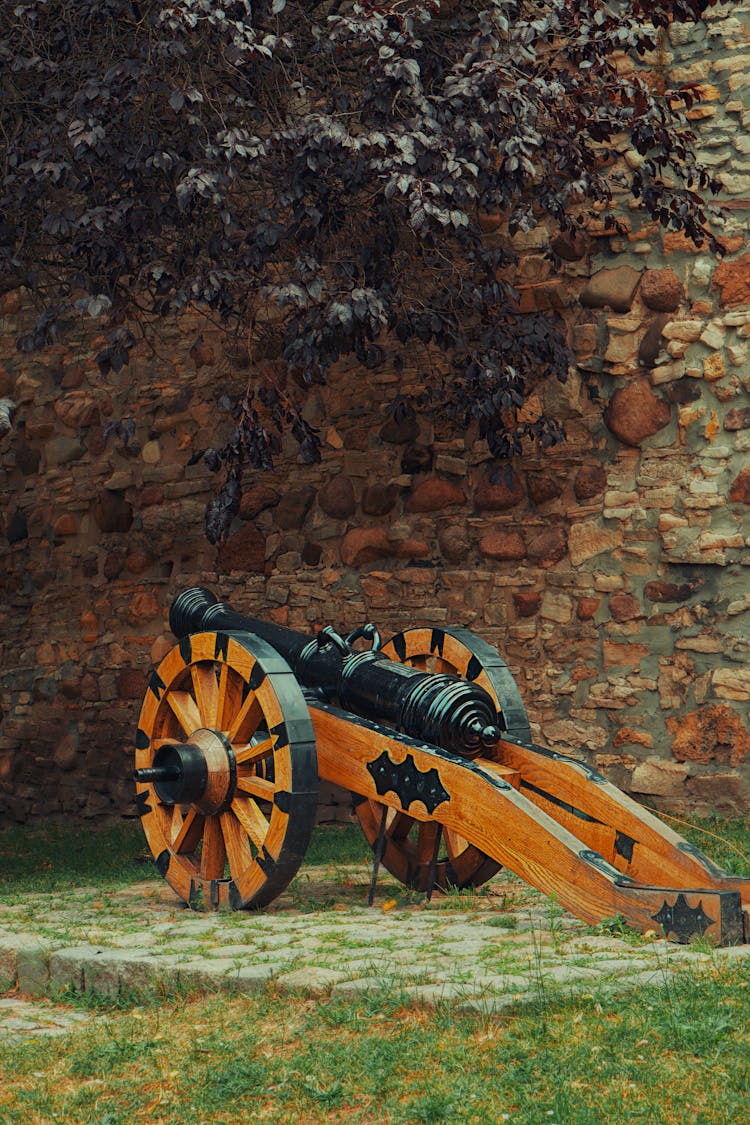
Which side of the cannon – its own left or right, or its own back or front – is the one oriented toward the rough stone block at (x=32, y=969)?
left

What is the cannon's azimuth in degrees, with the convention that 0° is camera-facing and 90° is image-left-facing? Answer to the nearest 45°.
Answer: approximately 135°
